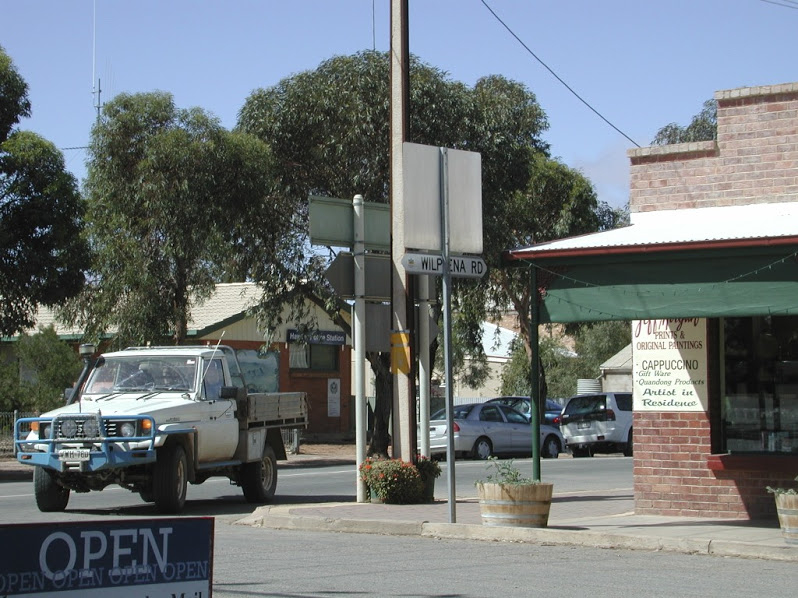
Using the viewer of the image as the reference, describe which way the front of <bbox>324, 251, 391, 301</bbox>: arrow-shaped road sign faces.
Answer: facing away from the viewer

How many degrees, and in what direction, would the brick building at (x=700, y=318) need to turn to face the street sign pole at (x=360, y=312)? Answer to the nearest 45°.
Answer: approximately 90° to its right

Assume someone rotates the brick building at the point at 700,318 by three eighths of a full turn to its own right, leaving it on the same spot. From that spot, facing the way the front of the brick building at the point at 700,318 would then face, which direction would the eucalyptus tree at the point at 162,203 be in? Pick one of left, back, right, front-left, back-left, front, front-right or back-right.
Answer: front

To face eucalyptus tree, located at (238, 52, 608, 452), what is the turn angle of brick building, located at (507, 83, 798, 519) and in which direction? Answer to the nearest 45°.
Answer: approximately 135° to its right

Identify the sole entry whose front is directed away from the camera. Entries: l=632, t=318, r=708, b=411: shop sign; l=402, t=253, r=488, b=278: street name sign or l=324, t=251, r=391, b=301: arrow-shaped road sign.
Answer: l=324, t=251, r=391, b=301: arrow-shaped road sign

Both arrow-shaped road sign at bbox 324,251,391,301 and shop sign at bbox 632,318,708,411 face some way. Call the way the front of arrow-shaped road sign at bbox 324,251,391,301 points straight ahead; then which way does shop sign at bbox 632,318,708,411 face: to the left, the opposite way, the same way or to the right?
the opposite way

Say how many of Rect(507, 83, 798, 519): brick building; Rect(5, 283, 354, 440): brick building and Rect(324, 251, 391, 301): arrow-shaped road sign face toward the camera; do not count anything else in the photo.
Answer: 2
